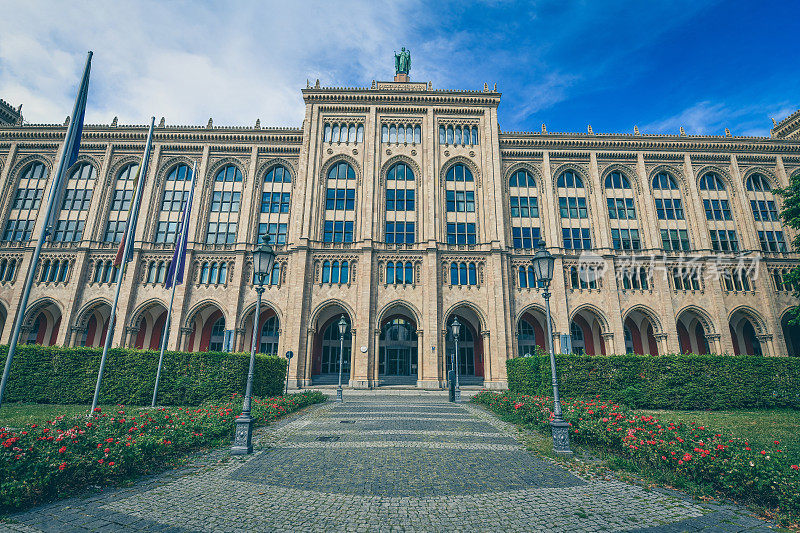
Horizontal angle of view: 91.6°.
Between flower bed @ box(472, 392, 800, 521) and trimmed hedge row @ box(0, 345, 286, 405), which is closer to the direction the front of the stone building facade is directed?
the flower bed

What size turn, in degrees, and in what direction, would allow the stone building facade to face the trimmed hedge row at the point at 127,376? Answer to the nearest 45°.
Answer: approximately 45° to its right

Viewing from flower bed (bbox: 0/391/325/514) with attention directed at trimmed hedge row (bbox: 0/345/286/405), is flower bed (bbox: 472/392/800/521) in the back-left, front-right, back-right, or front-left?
back-right

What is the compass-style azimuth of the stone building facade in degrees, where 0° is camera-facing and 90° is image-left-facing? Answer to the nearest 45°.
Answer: approximately 0°

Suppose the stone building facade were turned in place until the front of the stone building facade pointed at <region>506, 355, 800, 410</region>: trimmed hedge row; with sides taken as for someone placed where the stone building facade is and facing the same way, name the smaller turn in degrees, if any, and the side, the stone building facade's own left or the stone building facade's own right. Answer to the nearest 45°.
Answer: approximately 45° to the stone building facade's own left

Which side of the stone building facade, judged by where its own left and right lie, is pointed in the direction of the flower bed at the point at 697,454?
front

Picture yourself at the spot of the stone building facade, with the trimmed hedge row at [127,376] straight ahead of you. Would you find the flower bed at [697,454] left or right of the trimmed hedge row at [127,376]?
left

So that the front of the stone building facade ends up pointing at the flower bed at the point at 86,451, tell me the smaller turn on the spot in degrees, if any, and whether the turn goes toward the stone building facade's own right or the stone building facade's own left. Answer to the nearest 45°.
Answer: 0° — it already faces it
